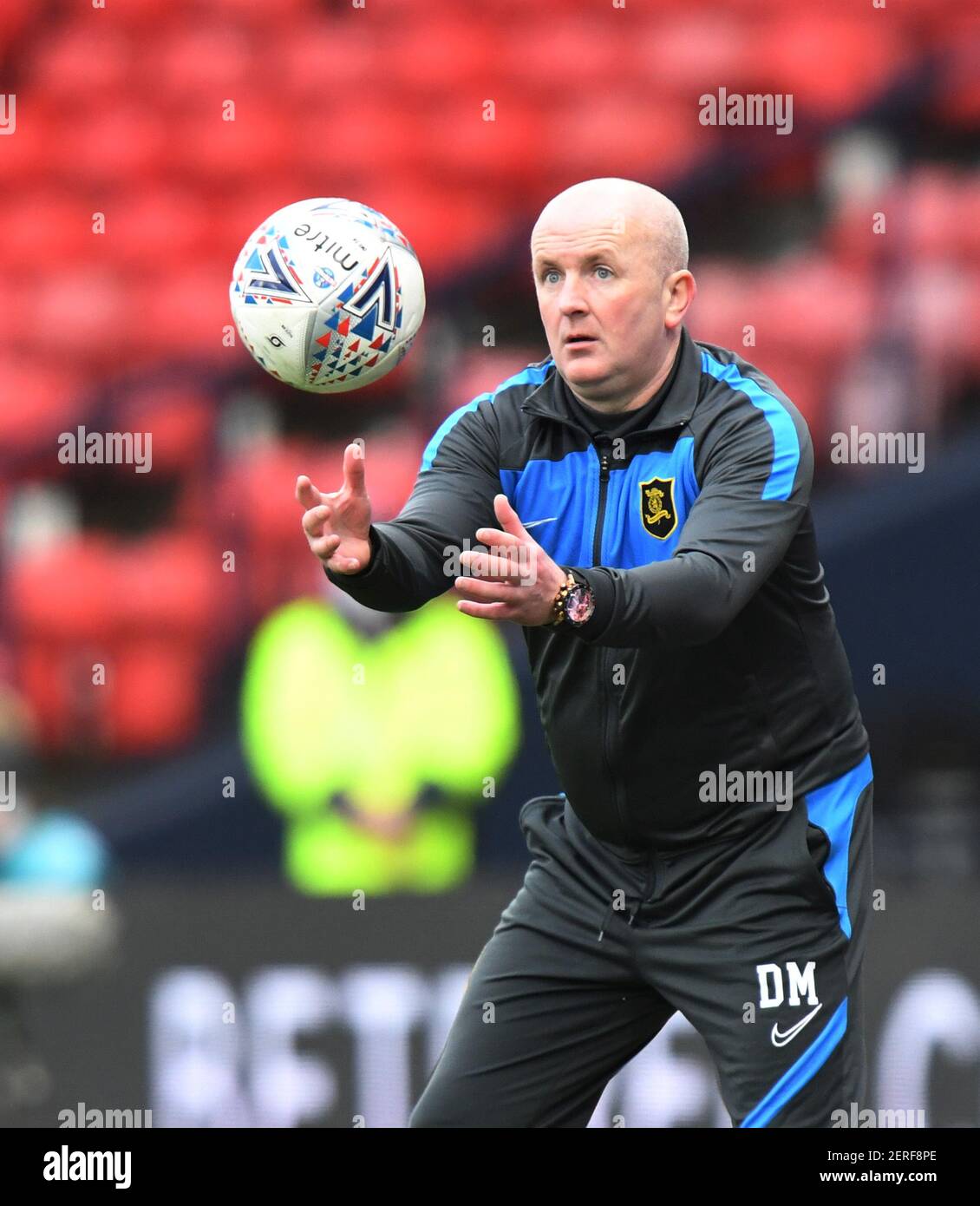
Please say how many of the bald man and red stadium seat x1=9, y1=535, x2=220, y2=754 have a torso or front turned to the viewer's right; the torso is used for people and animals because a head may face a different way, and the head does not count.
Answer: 0

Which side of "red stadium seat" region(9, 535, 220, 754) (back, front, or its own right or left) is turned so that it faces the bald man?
front

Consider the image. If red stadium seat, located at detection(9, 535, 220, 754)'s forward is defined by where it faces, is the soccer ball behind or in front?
in front

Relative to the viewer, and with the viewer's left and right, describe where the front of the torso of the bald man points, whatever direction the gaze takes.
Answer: facing the viewer and to the left of the viewer

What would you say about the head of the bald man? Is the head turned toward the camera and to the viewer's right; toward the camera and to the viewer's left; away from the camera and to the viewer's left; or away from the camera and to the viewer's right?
toward the camera and to the viewer's left

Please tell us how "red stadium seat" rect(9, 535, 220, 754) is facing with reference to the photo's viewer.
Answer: facing the viewer
